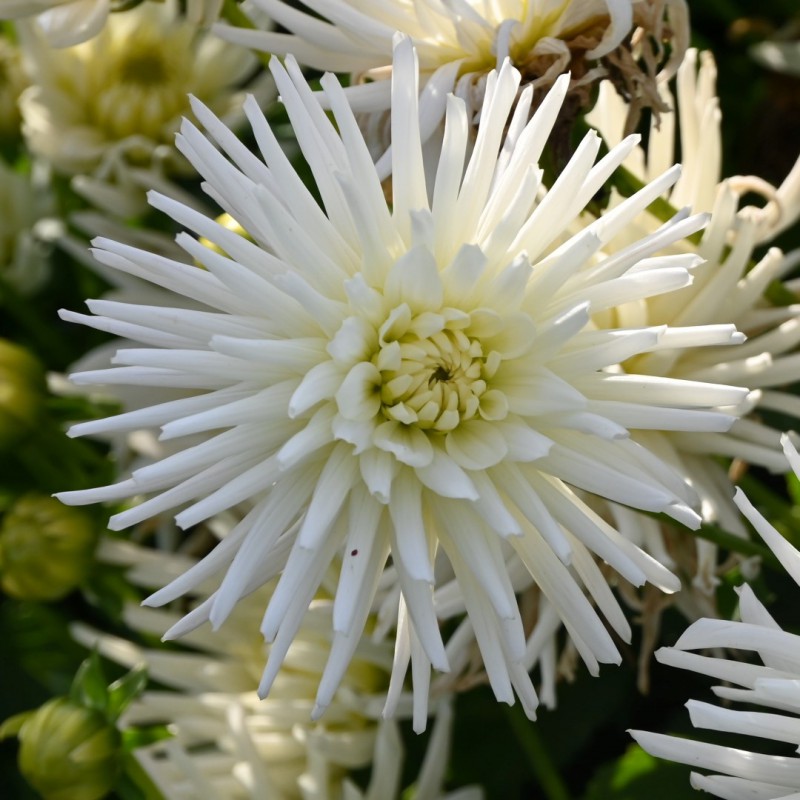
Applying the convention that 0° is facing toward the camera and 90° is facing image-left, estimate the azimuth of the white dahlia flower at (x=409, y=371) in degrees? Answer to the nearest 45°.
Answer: approximately 0°
